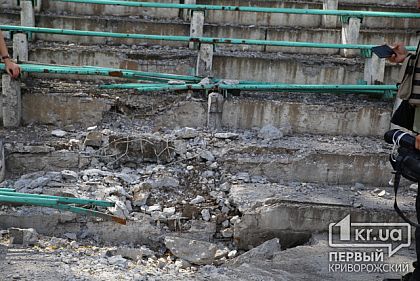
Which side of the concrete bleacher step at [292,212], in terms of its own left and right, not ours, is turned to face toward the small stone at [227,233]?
right

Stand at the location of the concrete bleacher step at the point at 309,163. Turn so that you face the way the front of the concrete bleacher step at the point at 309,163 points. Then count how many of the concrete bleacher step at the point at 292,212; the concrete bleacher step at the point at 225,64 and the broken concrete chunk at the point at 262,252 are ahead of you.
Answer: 2

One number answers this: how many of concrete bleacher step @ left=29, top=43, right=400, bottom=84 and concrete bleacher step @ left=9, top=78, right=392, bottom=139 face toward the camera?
2

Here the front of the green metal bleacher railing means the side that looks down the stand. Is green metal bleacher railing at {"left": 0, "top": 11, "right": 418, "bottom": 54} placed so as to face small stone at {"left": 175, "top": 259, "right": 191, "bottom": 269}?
yes

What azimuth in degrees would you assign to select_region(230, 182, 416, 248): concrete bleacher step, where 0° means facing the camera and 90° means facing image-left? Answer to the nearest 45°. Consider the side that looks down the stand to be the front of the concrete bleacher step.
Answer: approximately 0°
